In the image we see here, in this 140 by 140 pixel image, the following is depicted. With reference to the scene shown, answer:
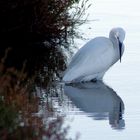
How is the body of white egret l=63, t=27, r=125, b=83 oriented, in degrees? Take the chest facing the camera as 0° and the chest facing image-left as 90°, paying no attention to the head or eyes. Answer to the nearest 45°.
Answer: approximately 270°
